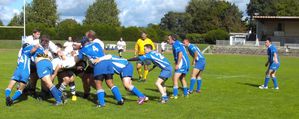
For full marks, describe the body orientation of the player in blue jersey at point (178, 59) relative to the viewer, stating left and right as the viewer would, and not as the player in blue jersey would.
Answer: facing to the left of the viewer

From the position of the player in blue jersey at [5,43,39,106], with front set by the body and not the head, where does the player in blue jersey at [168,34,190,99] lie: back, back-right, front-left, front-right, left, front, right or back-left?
front-right

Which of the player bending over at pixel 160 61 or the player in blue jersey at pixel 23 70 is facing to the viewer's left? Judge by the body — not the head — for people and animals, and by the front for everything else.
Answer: the player bending over

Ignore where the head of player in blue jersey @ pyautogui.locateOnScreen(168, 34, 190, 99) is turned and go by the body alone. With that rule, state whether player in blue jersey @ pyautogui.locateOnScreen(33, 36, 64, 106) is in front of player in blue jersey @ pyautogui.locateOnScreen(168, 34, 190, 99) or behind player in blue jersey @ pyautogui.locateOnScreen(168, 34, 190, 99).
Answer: in front

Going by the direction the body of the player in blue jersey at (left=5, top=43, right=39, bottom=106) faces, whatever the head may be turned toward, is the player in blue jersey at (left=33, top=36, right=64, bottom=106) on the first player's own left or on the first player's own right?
on the first player's own right

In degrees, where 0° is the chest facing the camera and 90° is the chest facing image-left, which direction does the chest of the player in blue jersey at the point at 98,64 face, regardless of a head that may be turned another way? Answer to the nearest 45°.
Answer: approximately 135°

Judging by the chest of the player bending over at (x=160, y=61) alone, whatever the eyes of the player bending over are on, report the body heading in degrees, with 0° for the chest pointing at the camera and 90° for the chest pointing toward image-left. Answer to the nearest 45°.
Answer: approximately 90°

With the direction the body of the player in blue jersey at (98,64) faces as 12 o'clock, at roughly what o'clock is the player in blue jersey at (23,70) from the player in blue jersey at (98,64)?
the player in blue jersey at (23,70) is roughly at 11 o'clock from the player in blue jersey at (98,64).

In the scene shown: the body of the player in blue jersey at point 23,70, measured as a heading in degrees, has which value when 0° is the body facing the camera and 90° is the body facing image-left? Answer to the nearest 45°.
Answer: approximately 225°

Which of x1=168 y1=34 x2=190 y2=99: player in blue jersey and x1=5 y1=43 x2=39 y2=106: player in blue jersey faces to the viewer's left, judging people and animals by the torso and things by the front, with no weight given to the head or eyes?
x1=168 y1=34 x2=190 y2=99: player in blue jersey
